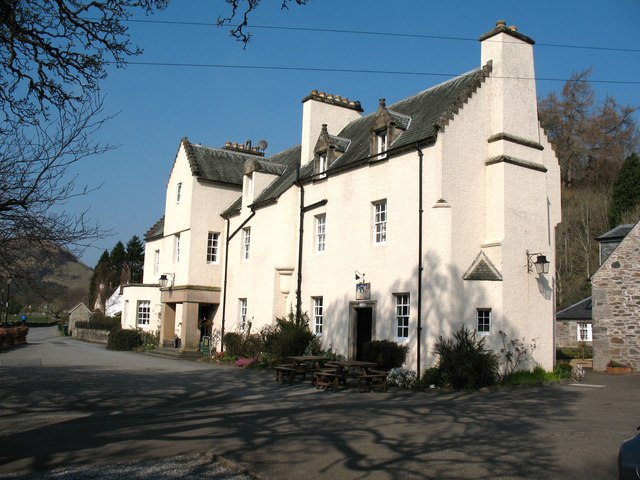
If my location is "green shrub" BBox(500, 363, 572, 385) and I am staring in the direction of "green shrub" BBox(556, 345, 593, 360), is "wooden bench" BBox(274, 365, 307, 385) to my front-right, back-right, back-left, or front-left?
back-left

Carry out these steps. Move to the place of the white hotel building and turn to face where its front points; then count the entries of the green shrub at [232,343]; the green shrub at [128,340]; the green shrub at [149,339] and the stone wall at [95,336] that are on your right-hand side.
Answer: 4

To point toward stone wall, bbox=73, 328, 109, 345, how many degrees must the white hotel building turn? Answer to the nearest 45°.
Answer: approximately 90° to its right

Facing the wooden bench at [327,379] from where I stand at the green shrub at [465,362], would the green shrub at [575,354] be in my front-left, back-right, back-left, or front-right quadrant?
back-right

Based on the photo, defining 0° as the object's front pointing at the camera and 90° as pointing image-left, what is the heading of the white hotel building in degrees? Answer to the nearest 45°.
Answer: approximately 45°

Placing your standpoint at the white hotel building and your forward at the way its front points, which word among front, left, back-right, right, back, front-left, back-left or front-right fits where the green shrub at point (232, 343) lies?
right

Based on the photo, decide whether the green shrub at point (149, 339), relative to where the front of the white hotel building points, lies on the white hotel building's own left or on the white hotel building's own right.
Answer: on the white hotel building's own right

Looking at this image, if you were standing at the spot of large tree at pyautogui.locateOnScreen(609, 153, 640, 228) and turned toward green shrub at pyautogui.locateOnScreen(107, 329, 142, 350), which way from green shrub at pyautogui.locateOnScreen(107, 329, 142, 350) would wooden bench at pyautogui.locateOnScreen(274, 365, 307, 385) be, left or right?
left

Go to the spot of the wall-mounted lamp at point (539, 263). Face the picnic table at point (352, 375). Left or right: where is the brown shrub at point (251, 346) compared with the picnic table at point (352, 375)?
right

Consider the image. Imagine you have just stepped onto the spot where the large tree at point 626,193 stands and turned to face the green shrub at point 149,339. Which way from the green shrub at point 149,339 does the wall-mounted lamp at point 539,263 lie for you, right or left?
left

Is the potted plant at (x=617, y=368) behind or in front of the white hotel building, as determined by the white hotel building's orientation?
behind

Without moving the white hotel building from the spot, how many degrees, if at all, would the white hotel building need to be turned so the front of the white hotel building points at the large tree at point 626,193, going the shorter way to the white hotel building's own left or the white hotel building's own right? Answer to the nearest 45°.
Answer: approximately 180°
